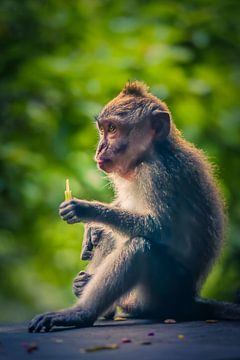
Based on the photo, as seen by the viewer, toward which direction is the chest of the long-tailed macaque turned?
to the viewer's left
